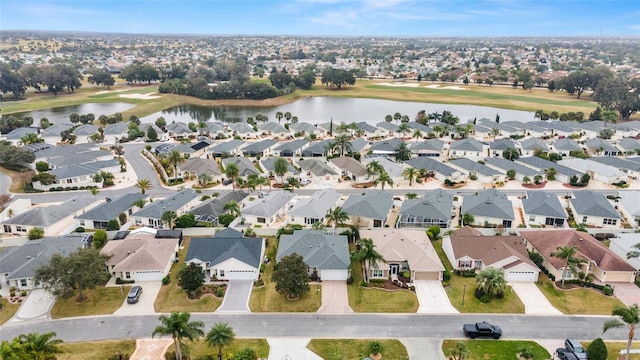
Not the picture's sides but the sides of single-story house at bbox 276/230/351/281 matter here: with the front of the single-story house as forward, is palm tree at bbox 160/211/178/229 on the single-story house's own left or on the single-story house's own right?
on the single-story house's own right

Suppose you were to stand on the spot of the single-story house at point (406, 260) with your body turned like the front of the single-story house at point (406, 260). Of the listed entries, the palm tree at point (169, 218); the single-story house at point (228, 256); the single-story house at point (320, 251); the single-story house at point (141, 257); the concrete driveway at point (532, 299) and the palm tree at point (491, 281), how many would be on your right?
4

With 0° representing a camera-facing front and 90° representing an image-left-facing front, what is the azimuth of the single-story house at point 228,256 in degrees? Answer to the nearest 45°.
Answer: approximately 0°

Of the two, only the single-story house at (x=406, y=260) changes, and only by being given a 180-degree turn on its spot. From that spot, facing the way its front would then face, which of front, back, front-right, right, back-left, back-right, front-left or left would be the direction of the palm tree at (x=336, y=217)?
front-left

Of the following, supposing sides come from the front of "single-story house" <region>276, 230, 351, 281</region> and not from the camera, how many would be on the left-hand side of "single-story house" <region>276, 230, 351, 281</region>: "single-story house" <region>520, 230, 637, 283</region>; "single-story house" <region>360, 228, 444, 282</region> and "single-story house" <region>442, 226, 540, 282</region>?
3

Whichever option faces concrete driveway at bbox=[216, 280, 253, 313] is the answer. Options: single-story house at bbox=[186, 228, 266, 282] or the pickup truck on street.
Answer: the single-story house

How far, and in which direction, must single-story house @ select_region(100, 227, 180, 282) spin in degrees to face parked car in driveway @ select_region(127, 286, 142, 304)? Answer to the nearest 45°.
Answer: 0° — it already faces it
